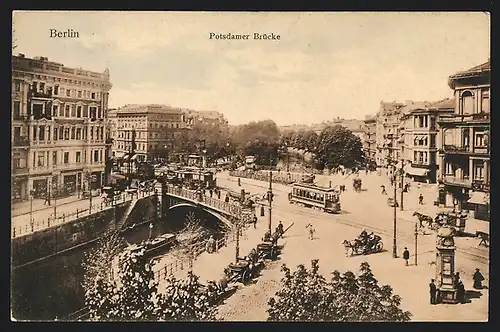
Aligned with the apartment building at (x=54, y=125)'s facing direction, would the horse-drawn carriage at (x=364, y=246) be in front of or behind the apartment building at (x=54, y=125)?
in front

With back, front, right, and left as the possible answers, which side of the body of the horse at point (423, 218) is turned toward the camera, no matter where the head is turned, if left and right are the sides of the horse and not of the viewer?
left

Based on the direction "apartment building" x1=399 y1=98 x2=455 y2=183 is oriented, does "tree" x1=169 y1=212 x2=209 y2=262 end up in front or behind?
in front

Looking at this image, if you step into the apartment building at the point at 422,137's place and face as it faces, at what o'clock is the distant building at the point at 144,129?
The distant building is roughly at 1 o'clock from the apartment building.

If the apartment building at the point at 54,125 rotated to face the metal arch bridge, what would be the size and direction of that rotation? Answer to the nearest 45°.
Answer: approximately 45° to its left

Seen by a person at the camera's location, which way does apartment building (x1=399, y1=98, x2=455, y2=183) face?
facing the viewer and to the left of the viewer
